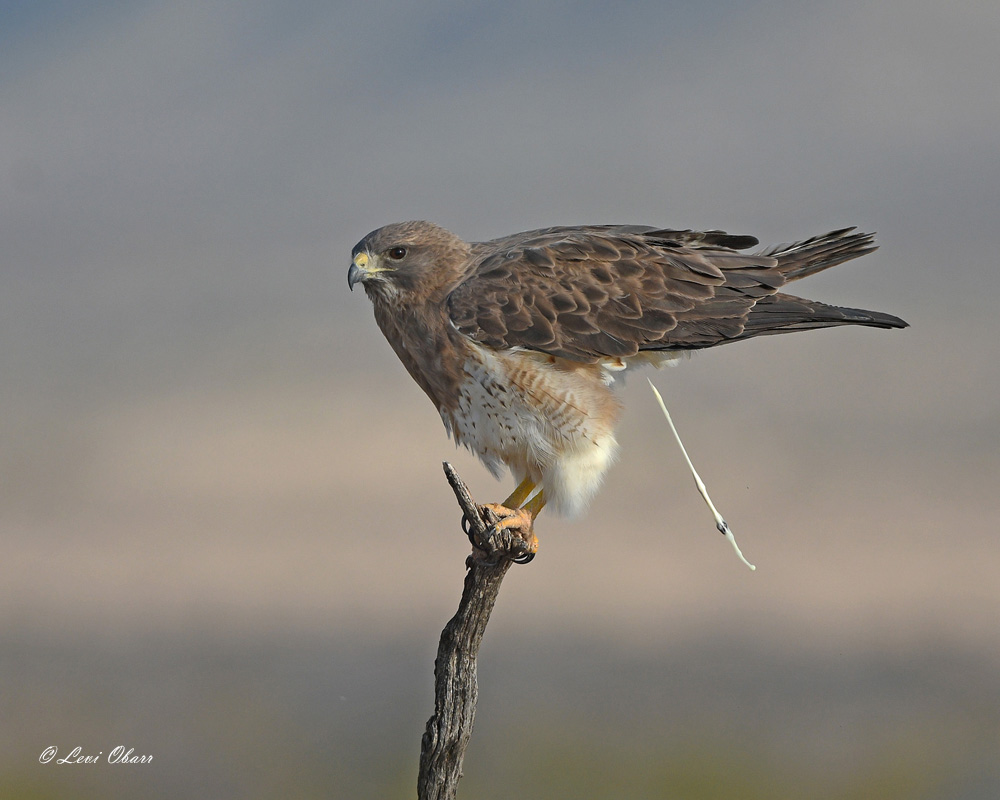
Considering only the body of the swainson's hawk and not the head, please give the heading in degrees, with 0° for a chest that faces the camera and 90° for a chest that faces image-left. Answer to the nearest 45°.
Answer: approximately 90°
